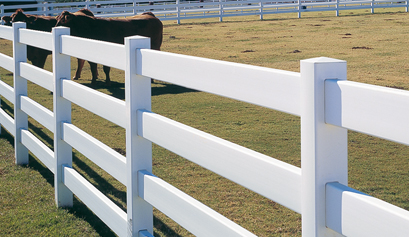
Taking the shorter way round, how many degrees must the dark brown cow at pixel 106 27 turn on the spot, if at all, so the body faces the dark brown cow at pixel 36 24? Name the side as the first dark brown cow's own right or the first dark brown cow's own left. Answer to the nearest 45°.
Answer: approximately 45° to the first dark brown cow's own right

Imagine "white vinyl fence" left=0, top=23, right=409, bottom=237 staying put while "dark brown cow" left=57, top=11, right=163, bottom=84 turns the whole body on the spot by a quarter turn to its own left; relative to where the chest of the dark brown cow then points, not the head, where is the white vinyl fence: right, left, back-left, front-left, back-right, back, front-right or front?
front

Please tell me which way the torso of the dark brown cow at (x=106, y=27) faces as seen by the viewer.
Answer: to the viewer's left

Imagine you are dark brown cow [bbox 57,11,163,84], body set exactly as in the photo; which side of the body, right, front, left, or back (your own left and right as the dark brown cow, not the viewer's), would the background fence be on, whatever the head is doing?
right

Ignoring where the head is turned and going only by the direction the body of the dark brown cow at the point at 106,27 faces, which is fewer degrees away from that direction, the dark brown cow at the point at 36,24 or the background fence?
the dark brown cow at the point at 36,24

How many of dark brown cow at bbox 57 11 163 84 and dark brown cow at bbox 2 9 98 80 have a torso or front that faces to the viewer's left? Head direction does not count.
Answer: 2

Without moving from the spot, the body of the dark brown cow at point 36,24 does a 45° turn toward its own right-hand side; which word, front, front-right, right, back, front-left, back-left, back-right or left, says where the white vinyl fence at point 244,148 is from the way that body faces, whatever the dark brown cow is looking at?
back-left

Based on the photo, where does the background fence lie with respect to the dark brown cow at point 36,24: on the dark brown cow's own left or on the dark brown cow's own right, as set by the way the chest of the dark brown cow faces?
on the dark brown cow's own right

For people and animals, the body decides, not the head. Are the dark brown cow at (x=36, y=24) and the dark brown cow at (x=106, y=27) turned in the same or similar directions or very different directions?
same or similar directions

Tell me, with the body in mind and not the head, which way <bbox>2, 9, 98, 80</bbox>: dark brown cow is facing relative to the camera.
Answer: to the viewer's left

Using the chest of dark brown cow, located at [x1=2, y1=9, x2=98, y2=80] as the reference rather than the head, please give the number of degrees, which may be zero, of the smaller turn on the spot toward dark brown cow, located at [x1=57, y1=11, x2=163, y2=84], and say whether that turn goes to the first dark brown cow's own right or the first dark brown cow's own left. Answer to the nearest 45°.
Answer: approximately 135° to the first dark brown cow's own left
